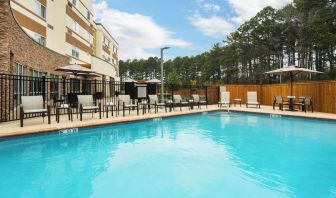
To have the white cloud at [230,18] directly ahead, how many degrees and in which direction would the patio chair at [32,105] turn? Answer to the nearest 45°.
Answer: approximately 90° to its left

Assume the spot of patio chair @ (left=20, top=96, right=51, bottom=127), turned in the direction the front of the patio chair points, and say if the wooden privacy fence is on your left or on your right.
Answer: on your left

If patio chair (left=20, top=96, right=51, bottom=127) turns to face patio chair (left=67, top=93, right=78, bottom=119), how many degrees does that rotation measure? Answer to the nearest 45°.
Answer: approximately 90° to its left

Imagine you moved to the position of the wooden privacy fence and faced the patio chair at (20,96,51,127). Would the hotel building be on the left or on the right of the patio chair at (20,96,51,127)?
right

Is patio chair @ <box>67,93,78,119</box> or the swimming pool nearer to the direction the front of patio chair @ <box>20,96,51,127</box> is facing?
the swimming pool

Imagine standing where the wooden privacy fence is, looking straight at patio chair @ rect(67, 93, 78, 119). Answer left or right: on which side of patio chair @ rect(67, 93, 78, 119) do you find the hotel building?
right

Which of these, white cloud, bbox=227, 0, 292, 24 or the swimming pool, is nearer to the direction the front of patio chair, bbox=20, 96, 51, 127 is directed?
the swimming pool

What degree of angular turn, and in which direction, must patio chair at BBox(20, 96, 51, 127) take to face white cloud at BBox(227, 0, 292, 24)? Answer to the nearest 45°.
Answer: approximately 90° to its left

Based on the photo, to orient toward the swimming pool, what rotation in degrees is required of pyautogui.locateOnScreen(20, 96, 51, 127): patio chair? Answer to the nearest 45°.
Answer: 0° — it already faces it

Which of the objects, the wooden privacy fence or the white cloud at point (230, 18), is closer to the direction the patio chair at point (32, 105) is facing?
the wooden privacy fence
